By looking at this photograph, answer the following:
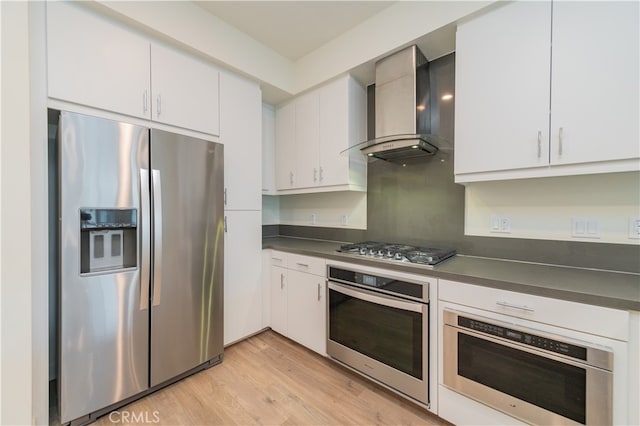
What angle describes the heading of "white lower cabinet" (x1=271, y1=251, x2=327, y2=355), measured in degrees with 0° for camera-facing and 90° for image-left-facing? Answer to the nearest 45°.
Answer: approximately 45°

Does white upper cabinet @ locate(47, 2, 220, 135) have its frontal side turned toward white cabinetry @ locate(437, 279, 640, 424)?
yes

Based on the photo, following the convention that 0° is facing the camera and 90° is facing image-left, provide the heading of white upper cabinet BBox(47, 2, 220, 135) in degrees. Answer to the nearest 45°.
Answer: approximately 315°

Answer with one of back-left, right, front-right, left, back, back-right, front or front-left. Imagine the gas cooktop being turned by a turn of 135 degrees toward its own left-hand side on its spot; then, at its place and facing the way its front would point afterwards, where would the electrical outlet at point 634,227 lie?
front

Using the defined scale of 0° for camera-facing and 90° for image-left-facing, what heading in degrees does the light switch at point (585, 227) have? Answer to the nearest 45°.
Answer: approximately 0°

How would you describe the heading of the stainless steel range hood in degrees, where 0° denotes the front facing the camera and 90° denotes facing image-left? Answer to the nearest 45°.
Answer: approximately 45°
